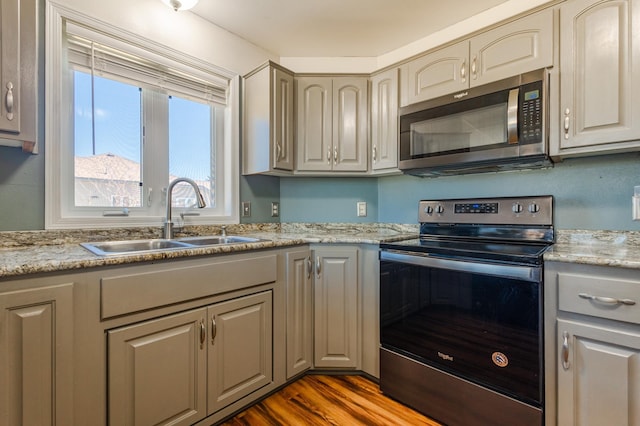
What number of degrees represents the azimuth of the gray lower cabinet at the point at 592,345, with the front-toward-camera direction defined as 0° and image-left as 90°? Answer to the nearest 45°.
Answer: approximately 45°

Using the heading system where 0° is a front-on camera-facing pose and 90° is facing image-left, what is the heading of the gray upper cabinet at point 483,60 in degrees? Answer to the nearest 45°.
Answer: approximately 45°

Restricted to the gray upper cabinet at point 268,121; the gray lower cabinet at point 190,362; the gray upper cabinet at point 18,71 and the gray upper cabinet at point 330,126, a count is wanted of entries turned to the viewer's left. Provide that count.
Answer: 0

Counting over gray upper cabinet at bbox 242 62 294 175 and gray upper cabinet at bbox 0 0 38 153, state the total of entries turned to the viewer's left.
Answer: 0

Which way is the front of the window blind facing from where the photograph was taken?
facing the viewer and to the right of the viewer

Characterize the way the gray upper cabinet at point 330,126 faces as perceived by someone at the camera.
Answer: facing the viewer

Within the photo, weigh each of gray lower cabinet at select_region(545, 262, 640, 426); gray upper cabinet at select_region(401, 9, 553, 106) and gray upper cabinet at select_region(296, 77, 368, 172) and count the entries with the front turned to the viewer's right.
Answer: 0

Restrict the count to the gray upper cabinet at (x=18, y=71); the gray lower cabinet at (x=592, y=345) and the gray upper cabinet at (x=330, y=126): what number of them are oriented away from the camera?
0

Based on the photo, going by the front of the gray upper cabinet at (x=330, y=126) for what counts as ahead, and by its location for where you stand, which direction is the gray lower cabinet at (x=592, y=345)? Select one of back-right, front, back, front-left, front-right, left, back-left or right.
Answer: front-left

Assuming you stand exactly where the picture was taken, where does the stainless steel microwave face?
facing the viewer and to the left of the viewer

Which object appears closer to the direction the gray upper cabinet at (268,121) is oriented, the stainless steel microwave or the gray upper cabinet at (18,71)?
the stainless steel microwave

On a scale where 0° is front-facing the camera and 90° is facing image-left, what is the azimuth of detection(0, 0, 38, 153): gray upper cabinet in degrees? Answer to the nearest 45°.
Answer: approximately 315°

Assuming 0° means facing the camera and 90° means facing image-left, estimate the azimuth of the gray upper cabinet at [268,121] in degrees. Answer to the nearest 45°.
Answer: approximately 315°

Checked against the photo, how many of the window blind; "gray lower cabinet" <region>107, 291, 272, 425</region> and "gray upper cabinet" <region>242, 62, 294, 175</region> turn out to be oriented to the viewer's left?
0

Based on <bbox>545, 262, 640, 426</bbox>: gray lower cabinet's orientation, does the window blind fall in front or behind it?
in front

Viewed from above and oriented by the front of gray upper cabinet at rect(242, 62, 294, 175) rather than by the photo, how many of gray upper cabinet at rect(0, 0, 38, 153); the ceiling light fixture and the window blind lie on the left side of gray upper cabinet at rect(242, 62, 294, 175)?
0
